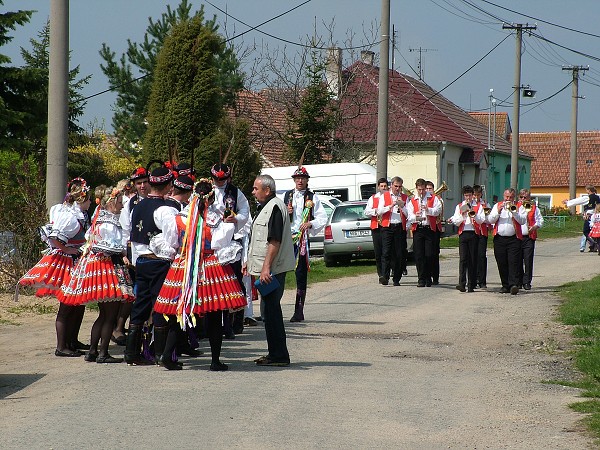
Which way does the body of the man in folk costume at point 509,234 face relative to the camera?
toward the camera

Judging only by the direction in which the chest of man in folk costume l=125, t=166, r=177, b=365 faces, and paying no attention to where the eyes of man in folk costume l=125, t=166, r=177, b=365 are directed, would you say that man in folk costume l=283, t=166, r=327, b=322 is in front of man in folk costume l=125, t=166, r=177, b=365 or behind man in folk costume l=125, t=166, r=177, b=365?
in front

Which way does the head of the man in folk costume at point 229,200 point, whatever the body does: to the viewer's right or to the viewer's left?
to the viewer's left

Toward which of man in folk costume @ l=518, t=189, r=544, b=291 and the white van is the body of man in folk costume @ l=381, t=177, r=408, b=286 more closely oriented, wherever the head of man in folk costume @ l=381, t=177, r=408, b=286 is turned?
the man in folk costume

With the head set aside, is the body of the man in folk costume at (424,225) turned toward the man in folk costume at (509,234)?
no

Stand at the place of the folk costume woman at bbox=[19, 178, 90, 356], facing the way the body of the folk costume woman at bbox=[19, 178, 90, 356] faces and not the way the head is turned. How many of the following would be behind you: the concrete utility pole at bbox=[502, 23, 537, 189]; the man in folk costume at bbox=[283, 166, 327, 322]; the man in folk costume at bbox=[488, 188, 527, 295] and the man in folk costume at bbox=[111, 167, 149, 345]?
0

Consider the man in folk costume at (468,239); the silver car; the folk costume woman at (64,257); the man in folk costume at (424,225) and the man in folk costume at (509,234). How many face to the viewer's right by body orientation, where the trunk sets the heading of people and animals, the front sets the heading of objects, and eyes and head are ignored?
1

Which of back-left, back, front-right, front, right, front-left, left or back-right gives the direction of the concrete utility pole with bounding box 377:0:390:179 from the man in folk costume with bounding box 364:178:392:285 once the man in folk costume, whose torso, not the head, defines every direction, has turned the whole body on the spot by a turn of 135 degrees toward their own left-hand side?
front-left

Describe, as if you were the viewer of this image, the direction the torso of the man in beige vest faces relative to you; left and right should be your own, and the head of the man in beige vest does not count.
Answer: facing to the left of the viewer

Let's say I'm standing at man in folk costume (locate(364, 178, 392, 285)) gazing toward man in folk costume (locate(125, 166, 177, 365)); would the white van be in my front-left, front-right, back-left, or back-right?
back-right

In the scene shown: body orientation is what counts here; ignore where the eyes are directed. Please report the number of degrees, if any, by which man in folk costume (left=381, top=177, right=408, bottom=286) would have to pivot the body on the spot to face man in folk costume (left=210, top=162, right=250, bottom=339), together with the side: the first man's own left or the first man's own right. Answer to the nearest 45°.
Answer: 0° — they already face them

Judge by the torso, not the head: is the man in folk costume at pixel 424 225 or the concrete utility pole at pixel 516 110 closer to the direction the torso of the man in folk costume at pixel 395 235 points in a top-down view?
the man in folk costume

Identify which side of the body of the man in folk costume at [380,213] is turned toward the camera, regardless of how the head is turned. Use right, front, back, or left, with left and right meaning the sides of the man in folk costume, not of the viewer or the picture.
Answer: front
